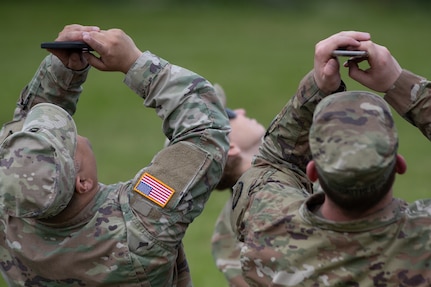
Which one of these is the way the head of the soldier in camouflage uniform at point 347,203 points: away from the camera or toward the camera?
away from the camera

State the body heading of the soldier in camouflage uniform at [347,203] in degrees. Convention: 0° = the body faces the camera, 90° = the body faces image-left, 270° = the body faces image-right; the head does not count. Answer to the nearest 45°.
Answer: approximately 180°

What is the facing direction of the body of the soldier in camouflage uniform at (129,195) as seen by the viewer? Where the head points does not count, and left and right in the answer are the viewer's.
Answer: facing away from the viewer and to the right of the viewer

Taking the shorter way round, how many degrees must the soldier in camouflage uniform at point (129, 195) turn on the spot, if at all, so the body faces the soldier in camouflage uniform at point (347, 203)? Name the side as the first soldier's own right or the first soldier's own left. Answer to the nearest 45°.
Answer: approximately 90° to the first soldier's own right

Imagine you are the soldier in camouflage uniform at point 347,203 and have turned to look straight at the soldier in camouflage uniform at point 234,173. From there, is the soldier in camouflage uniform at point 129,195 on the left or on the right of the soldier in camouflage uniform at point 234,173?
left
